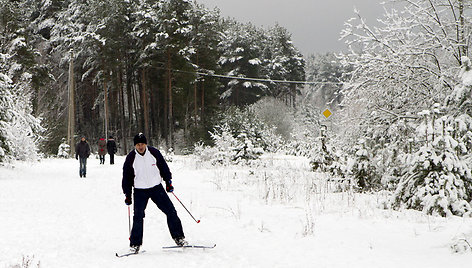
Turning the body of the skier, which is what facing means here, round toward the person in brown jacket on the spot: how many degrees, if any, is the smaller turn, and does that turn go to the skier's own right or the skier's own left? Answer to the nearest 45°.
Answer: approximately 180°

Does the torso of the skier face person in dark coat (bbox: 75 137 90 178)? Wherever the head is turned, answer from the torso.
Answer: no

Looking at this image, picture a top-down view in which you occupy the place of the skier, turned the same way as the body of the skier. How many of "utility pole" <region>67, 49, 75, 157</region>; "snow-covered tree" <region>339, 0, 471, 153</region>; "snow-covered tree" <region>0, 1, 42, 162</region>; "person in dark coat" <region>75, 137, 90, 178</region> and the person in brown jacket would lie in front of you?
0

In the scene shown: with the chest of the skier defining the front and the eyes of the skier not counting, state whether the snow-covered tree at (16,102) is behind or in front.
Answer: behind

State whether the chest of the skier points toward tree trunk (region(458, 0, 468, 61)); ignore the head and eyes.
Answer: no

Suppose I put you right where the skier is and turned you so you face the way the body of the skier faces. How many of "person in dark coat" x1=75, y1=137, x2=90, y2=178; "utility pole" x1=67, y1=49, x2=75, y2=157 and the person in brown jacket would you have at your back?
3

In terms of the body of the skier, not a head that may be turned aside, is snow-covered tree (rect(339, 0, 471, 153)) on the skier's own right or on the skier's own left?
on the skier's own left

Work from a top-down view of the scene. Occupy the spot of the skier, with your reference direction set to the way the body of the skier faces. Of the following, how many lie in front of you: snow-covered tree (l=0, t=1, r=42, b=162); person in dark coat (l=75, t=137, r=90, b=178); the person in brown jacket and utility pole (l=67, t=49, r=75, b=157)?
0

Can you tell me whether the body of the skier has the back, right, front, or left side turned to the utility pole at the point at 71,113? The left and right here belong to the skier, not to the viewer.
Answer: back

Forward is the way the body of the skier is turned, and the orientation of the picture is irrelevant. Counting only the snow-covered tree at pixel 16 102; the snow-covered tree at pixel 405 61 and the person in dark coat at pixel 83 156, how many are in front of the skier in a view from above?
0

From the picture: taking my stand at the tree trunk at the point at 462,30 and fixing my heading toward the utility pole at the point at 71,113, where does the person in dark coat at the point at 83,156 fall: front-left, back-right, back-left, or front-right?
front-left

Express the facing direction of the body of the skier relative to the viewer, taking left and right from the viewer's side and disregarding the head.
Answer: facing the viewer
